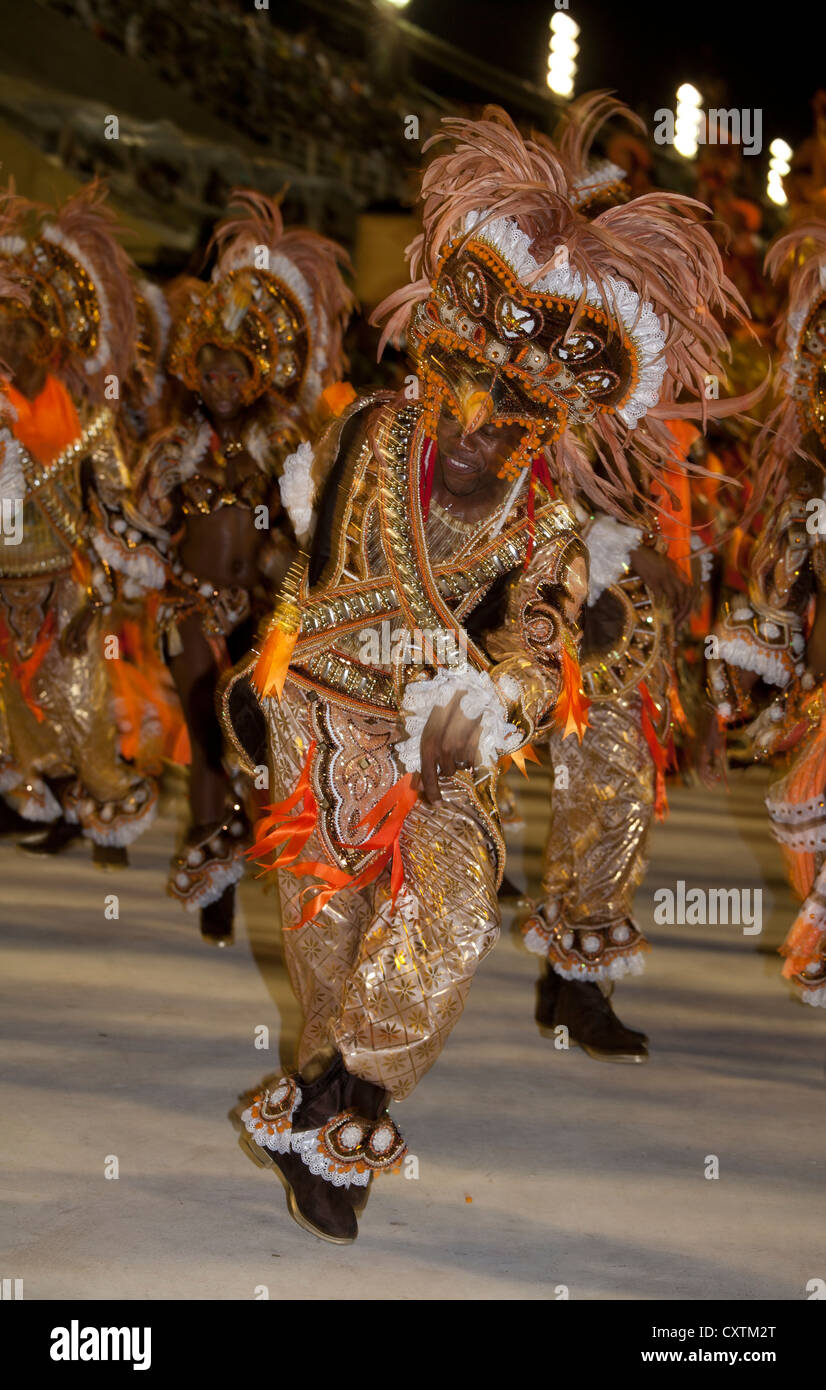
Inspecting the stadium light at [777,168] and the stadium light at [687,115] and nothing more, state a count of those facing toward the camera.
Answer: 2

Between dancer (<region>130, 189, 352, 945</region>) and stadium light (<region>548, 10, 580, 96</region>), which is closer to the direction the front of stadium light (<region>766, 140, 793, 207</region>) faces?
the dancer

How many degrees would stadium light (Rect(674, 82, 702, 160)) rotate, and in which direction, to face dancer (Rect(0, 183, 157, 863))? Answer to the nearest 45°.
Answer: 0° — it already faces them

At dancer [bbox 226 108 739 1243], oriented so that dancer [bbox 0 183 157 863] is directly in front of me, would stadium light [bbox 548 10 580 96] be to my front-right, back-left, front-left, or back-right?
front-right

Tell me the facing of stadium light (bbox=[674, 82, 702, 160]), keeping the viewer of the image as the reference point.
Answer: facing the viewer

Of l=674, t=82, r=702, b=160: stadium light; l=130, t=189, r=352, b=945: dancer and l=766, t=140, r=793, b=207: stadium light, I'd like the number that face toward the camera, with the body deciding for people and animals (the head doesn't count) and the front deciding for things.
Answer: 3

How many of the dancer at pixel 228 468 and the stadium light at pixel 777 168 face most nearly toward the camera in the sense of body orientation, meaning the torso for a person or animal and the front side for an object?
2

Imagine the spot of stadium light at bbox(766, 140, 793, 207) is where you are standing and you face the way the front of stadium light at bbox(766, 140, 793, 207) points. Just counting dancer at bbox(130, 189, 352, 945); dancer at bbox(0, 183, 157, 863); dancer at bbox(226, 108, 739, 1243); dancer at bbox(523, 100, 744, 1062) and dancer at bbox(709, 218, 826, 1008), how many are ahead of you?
5

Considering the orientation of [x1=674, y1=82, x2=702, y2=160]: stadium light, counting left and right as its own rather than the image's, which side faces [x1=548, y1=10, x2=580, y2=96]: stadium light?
right

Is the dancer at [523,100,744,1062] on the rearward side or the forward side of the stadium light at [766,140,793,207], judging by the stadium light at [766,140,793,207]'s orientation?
on the forward side

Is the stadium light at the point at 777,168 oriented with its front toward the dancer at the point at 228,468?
yes

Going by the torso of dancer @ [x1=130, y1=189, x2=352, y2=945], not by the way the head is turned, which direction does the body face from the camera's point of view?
toward the camera
